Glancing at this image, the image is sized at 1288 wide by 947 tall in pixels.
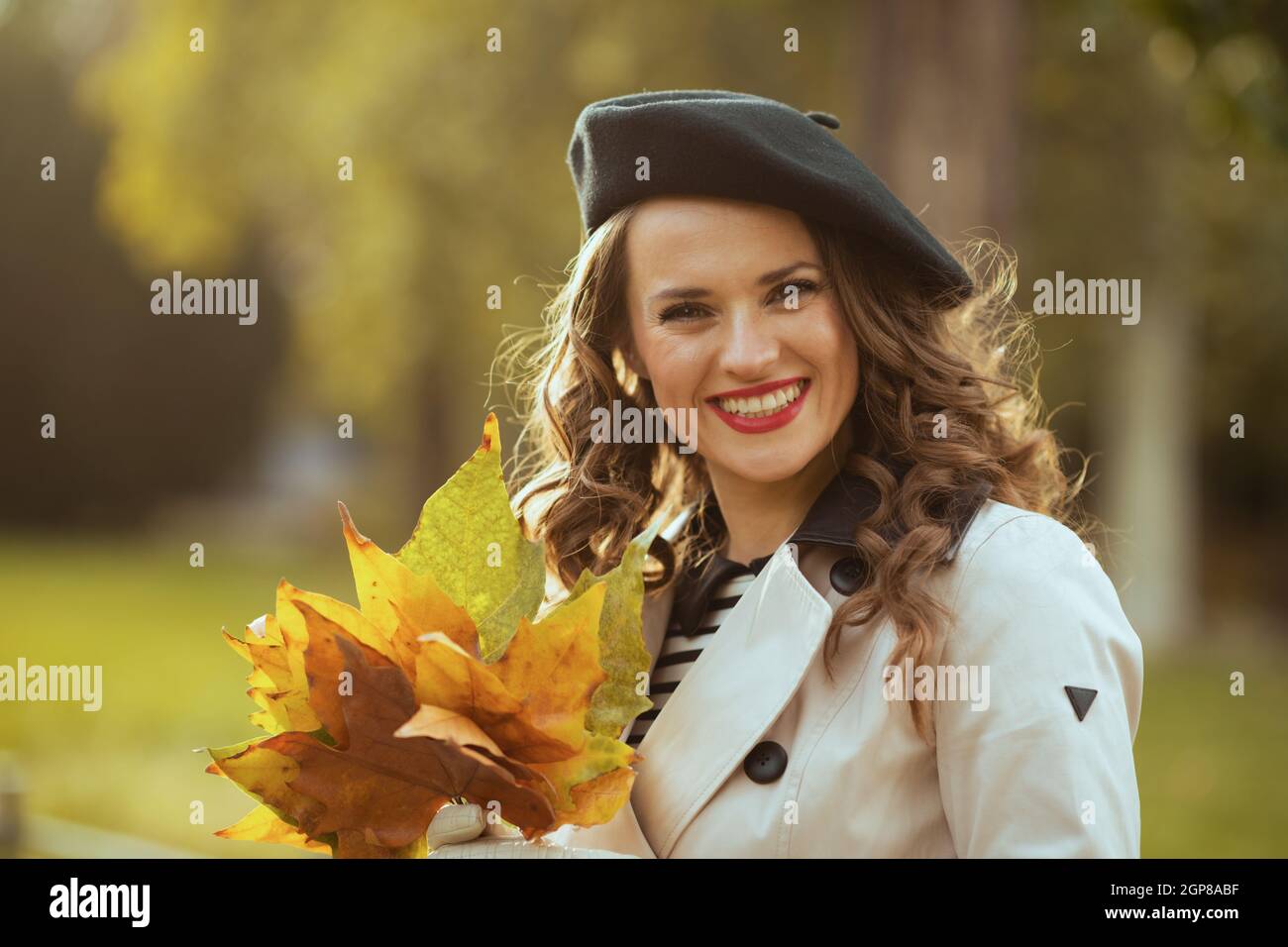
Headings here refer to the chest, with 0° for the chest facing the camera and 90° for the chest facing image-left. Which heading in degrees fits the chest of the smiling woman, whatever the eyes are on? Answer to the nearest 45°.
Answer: approximately 45°

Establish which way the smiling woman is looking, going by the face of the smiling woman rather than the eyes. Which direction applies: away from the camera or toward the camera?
toward the camera

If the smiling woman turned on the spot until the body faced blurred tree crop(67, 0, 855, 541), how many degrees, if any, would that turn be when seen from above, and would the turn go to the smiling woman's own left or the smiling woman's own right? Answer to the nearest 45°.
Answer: approximately 135° to the smiling woman's own right
